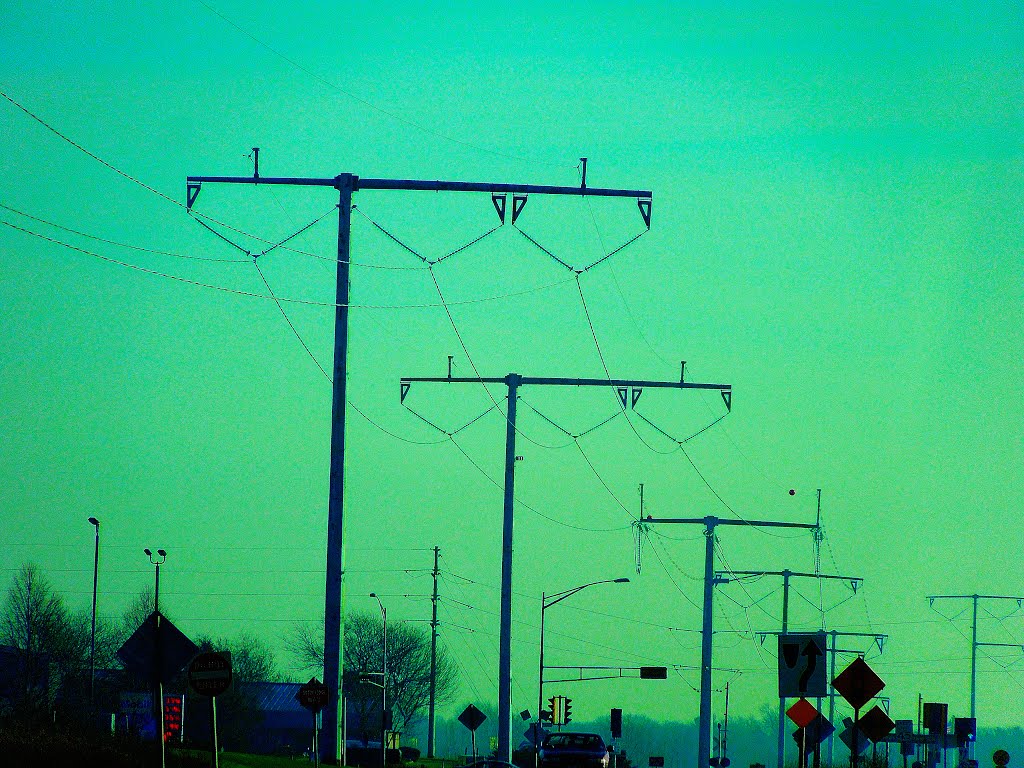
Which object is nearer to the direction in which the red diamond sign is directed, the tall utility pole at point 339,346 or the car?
the tall utility pole

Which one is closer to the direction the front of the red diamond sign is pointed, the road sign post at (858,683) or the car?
the road sign post

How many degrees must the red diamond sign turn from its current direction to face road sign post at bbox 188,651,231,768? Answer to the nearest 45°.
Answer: approximately 45° to its right

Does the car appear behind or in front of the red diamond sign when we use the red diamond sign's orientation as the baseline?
behind

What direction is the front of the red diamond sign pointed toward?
toward the camera
